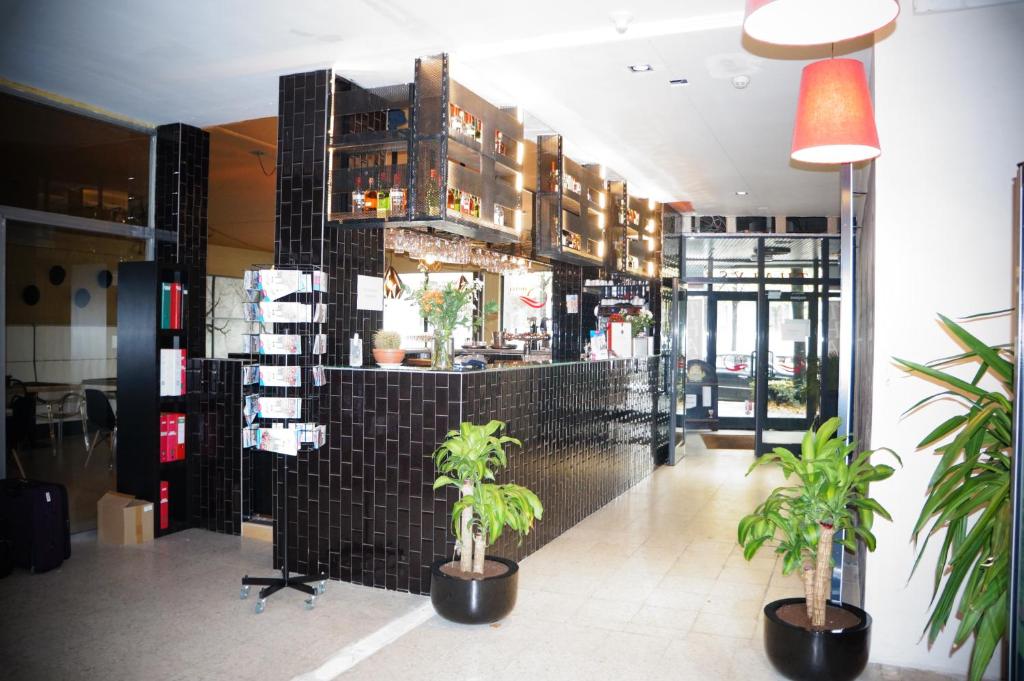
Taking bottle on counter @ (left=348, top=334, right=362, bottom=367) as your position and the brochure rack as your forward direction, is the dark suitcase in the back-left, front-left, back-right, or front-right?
front-right

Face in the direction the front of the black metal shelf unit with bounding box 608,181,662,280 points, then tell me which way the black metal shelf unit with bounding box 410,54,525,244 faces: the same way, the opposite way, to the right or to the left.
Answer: the same way

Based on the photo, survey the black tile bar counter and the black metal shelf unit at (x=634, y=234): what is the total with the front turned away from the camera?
0

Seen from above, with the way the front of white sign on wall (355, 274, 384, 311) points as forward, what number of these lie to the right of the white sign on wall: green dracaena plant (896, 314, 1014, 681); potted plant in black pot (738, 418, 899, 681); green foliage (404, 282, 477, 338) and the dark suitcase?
1

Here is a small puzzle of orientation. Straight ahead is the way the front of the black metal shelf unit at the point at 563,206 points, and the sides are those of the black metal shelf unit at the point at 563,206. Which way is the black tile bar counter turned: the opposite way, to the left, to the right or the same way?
the same way

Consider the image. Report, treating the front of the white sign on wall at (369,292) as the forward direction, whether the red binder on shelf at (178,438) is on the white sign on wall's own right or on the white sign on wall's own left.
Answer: on the white sign on wall's own right

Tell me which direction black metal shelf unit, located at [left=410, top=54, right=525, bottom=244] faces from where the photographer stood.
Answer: facing the viewer and to the right of the viewer

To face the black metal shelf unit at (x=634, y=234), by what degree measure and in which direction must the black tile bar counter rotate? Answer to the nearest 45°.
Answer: approximately 90° to its left

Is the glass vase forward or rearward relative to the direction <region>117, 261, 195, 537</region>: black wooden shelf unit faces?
forward

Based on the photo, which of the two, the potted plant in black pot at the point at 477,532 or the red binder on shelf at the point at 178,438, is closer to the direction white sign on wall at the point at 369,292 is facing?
the potted plant in black pot

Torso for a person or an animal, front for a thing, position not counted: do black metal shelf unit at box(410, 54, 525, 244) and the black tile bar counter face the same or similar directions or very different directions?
same or similar directions

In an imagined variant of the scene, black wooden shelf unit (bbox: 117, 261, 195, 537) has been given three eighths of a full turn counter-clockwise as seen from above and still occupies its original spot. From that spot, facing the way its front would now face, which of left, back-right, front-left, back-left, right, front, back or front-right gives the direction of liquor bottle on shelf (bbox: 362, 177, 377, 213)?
back-right

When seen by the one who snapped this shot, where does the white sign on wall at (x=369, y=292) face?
facing the viewer
